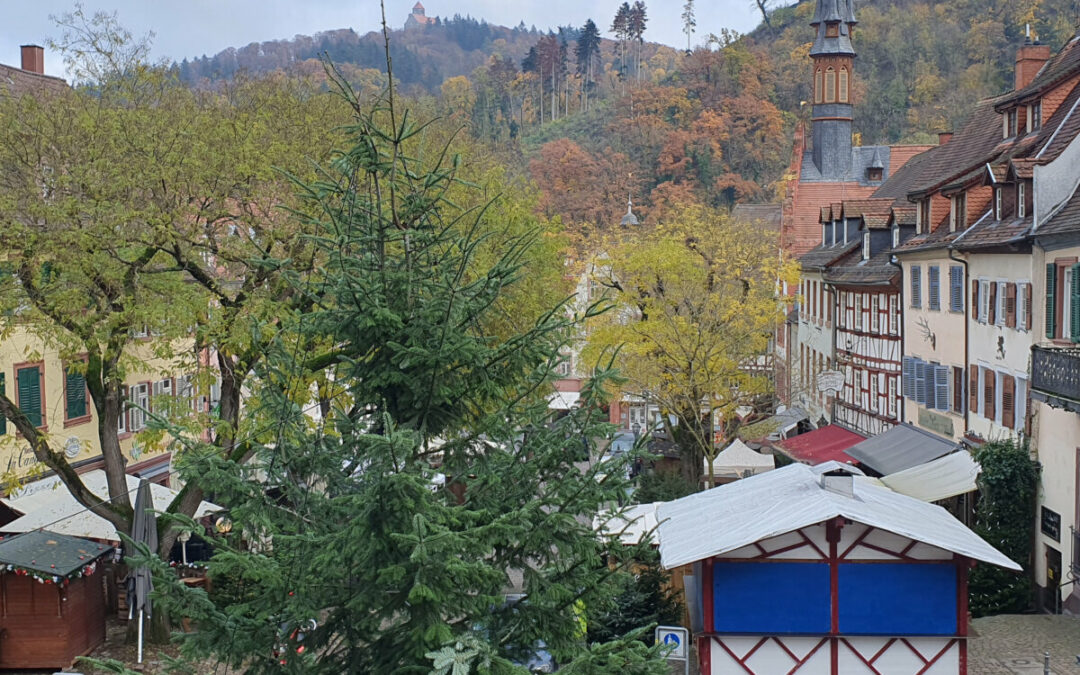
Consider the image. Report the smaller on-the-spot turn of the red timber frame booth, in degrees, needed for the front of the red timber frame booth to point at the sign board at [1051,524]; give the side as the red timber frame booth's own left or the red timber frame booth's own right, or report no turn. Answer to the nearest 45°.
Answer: approximately 135° to the red timber frame booth's own left

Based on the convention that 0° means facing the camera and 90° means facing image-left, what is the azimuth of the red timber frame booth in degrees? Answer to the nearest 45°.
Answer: approximately 0°

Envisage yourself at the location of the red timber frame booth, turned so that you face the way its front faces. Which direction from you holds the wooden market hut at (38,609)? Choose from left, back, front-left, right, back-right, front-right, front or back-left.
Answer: right

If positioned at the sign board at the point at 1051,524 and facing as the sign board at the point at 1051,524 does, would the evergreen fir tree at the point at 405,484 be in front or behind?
in front

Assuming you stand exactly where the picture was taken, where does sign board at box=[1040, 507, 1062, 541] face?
facing the viewer and to the left of the viewer

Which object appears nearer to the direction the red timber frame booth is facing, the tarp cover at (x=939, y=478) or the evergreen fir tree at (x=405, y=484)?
the evergreen fir tree

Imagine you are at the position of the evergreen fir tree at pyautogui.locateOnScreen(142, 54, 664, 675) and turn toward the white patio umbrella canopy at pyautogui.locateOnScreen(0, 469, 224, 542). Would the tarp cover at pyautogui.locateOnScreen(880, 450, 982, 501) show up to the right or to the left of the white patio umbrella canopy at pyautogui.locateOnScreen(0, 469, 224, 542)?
right

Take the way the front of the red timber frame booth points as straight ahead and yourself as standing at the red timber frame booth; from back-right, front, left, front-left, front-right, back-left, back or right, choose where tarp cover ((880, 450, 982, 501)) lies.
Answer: back

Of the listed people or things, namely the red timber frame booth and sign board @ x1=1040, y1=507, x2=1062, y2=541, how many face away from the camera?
0

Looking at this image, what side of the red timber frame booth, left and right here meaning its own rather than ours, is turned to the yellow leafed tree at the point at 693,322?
back

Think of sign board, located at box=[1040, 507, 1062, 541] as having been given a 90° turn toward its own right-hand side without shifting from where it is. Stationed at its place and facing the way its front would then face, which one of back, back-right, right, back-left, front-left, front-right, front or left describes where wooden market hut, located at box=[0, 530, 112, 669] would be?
left

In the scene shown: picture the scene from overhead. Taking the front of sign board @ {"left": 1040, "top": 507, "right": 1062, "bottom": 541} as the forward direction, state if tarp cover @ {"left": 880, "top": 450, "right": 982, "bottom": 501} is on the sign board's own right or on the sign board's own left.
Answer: on the sign board's own right

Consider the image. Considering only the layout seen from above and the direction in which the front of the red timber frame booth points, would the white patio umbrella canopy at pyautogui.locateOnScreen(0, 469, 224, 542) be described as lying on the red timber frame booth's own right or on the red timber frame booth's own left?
on the red timber frame booth's own right
